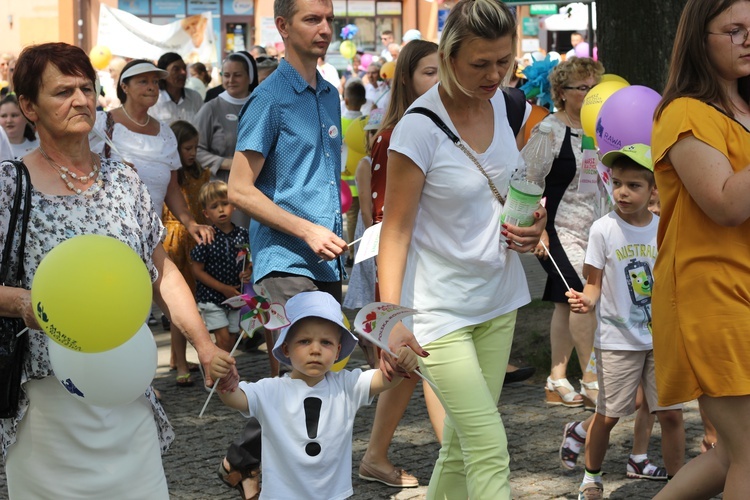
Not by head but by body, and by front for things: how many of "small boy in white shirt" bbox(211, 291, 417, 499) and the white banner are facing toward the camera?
2

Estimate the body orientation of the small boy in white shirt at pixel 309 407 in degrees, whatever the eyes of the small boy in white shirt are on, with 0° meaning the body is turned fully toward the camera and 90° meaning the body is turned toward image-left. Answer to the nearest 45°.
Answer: approximately 0°

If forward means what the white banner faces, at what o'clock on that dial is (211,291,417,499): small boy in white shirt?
The small boy in white shirt is roughly at 12 o'clock from the white banner.

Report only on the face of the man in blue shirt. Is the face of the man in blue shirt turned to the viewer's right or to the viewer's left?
to the viewer's right

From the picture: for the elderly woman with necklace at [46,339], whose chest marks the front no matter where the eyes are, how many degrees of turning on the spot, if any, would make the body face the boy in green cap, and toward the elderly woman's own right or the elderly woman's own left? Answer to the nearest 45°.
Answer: approximately 90° to the elderly woman's own left

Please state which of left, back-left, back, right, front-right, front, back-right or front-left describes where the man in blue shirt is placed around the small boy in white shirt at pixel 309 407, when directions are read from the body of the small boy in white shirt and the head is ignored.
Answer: back

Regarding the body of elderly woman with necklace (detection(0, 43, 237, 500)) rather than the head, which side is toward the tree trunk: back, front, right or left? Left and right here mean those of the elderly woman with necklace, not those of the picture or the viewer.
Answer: left
